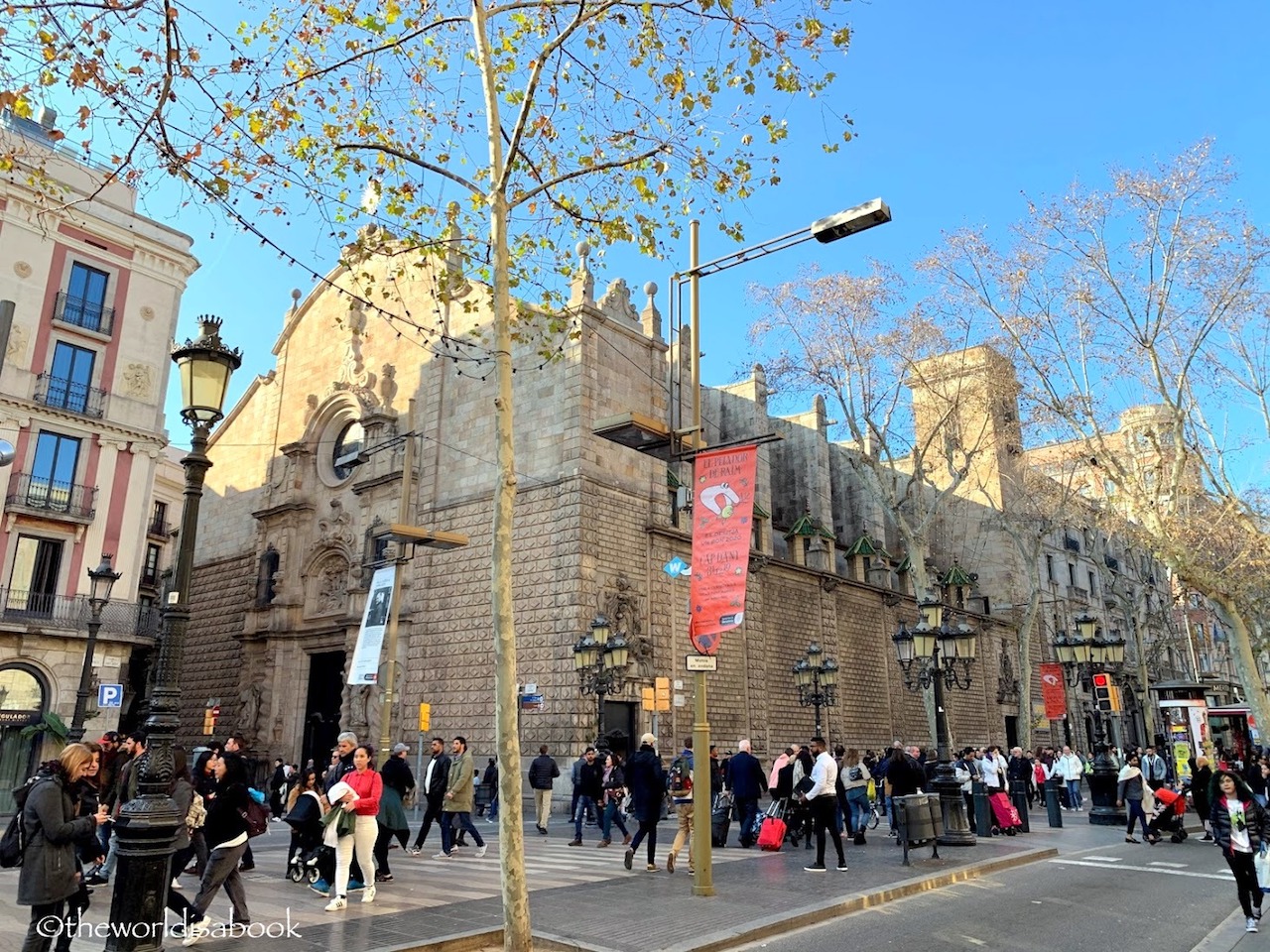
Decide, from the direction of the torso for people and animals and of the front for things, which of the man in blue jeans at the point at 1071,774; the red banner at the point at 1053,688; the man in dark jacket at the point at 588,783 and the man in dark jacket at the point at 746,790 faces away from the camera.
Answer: the man in dark jacket at the point at 746,790

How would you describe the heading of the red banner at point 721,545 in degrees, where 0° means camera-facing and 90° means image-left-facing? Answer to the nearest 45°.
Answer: approximately 0°

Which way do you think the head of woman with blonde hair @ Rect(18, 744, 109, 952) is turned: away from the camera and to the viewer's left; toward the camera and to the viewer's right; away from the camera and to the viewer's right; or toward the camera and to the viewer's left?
toward the camera and to the viewer's right

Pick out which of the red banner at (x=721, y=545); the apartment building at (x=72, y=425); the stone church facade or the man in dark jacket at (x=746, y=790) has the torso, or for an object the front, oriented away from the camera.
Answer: the man in dark jacket

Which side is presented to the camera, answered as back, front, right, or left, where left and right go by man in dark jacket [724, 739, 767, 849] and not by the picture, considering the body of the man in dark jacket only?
back

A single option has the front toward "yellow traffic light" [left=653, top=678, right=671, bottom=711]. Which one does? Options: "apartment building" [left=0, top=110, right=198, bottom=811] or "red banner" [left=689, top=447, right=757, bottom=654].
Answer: the apartment building

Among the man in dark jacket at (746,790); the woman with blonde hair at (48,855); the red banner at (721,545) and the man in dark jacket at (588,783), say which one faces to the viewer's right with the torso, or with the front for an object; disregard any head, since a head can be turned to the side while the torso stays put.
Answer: the woman with blonde hair

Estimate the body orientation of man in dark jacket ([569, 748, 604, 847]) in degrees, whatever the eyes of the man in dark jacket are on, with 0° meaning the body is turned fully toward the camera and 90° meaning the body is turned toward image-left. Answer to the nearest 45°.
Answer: approximately 45°

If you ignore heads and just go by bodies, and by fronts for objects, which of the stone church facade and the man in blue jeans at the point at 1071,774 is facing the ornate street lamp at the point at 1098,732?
the man in blue jeans
